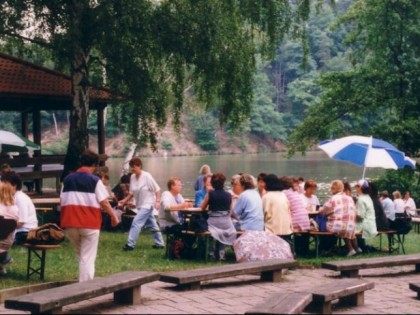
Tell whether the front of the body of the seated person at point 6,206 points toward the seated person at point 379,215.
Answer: no

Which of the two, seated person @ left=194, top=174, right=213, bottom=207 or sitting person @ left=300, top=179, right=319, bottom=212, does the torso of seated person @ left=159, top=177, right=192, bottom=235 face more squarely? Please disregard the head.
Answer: the sitting person

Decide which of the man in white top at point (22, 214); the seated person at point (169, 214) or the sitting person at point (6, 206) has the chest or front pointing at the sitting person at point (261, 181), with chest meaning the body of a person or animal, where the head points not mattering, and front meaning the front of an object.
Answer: the seated person

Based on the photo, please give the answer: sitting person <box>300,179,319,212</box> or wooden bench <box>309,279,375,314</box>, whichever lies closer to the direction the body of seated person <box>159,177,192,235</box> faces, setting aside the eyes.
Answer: the sitting person

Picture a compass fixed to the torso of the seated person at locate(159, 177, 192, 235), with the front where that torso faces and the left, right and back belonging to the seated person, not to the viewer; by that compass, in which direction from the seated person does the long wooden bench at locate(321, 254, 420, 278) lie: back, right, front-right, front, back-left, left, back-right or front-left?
front-right

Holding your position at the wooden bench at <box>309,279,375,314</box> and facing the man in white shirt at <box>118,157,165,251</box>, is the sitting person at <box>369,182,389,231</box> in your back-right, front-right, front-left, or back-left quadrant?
front-right

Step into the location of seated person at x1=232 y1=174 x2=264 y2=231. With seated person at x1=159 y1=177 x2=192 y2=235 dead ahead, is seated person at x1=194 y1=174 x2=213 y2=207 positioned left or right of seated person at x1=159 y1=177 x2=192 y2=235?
right

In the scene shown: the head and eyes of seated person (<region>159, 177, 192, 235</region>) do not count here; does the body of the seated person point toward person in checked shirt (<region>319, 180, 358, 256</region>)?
yes

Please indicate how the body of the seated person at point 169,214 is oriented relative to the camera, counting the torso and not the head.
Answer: to the viewer's right
